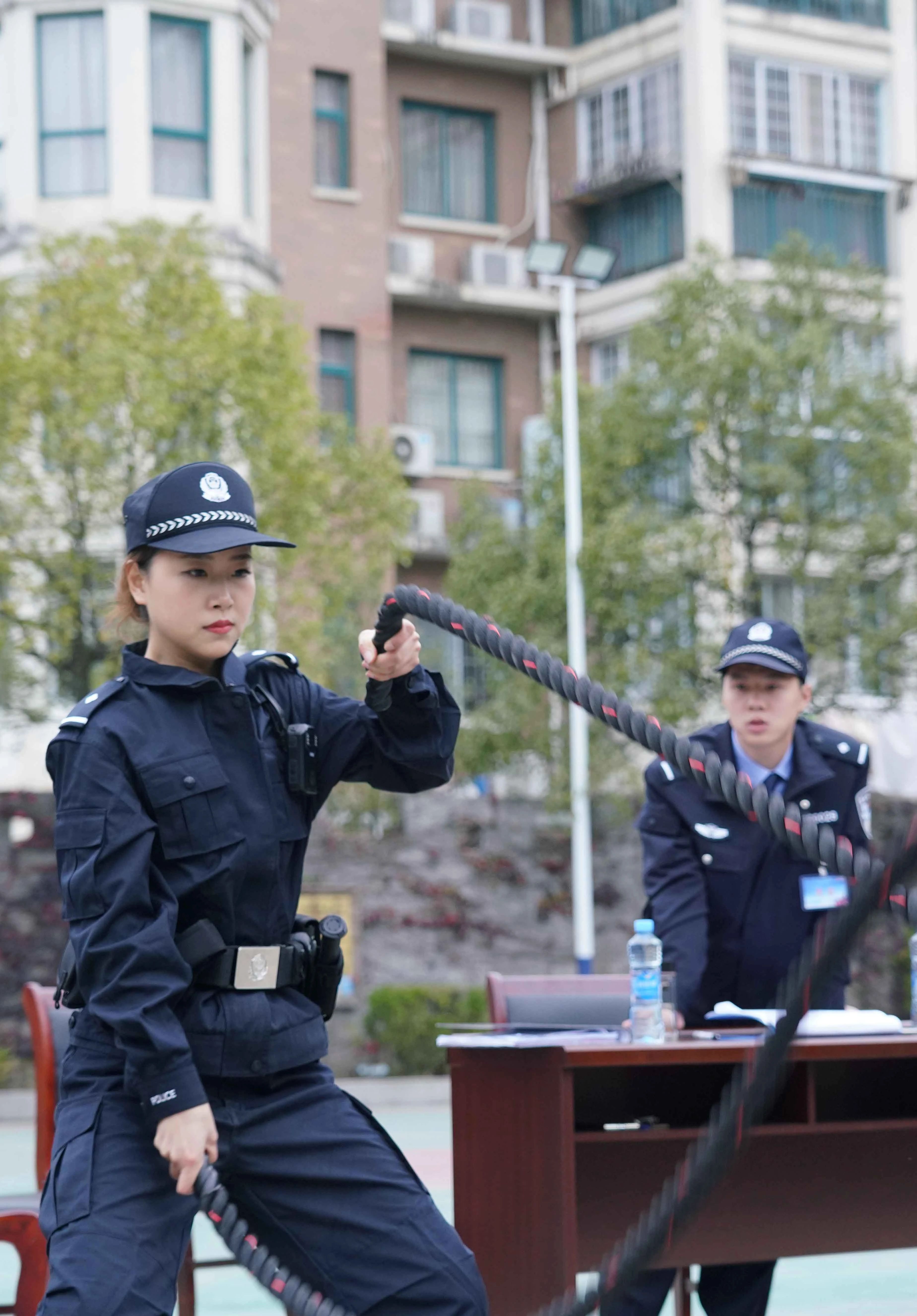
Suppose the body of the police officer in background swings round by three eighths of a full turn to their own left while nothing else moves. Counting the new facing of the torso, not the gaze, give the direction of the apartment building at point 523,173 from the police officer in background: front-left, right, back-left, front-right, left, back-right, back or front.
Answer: front-left

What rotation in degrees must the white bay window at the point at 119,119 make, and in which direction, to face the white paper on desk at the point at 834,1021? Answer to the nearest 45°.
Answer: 0° — it already faces it

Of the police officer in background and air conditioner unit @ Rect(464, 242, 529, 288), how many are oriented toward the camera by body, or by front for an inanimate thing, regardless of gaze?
2

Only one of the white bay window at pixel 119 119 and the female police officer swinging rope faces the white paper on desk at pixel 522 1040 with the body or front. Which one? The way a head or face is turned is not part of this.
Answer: the white bay window

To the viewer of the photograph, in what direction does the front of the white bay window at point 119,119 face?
facing the viewer

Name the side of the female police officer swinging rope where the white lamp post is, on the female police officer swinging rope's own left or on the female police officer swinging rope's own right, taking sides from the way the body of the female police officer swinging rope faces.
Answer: on the female police officer swinging rope's own left

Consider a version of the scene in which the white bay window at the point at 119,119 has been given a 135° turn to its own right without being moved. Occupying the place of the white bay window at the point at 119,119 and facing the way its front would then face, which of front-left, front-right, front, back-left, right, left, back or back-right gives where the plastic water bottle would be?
back-left

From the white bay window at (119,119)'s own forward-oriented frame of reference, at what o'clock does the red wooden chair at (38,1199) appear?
The red wooden chair is roughly at 12 o'clock from the white bay window.

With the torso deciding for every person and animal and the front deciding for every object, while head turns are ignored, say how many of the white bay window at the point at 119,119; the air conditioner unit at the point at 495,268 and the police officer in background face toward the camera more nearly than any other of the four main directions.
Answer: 3

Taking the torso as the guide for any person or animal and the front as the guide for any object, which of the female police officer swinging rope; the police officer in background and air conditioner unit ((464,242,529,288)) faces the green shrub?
the air conditioner unit

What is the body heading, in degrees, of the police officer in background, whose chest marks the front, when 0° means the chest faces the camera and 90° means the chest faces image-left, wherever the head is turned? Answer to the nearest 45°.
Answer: approximately 0°

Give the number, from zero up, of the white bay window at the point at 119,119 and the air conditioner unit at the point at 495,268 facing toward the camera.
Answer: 2

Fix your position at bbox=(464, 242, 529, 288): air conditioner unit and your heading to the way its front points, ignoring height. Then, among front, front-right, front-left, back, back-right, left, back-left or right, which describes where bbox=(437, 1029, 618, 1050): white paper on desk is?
front

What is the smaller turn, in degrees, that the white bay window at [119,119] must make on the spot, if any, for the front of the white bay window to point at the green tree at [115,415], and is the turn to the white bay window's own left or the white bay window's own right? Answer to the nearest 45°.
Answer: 0° — it already faces it

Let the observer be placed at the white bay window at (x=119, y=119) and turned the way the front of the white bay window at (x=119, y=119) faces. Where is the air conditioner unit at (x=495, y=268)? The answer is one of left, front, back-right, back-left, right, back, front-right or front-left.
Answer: back-left

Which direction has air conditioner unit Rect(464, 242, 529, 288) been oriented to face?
toward the camera
